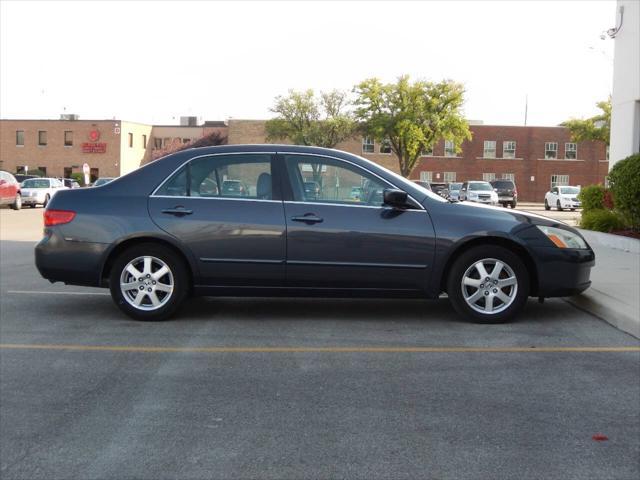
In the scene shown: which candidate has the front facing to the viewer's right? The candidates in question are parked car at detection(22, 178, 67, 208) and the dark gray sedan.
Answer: the dark gray sedan

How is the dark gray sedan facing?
to the viewer's right

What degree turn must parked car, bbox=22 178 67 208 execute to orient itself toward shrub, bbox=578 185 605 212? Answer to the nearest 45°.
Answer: approximately 90° to its left

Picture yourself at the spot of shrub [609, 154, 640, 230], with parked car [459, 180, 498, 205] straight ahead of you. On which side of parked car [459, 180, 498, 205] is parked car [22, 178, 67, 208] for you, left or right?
left

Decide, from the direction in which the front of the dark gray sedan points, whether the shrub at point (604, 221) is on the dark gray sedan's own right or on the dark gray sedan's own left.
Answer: on the dark gray sedan's own left

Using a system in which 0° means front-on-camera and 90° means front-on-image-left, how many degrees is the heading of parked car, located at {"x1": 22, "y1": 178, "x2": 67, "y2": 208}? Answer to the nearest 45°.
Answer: approximately 45°

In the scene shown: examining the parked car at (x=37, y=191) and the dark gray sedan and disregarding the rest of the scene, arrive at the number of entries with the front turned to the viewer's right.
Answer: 1

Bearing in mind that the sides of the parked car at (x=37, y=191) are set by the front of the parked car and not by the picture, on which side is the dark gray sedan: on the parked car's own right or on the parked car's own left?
on the parked car's own left

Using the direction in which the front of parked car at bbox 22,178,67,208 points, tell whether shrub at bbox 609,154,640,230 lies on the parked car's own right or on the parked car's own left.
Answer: on the parked car's own left
